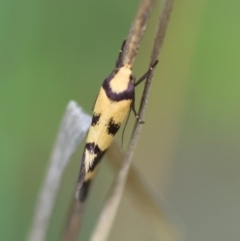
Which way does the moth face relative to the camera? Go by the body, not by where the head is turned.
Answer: away from the camera
